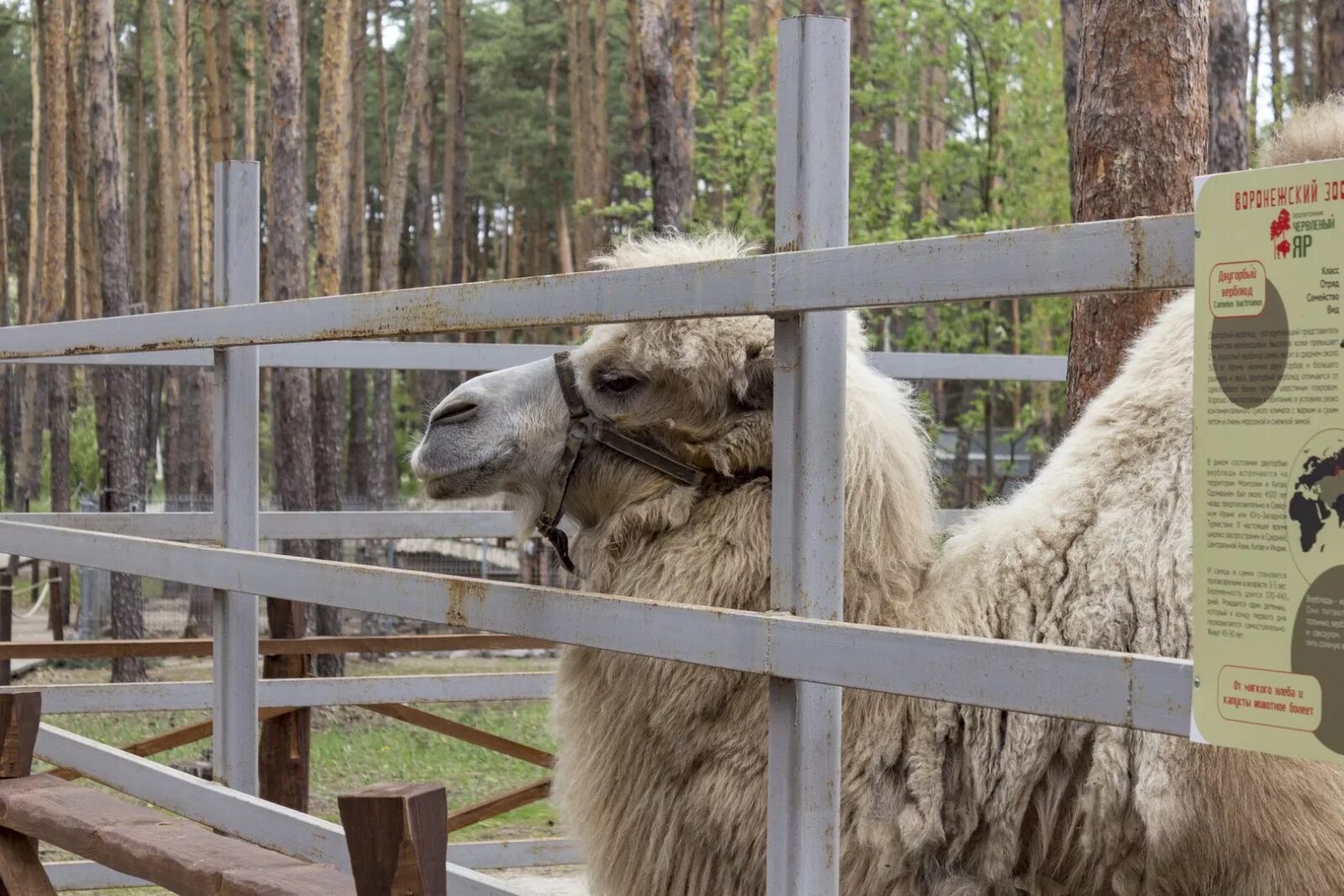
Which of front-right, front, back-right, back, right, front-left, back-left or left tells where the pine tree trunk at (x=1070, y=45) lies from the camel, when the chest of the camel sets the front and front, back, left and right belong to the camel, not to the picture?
right

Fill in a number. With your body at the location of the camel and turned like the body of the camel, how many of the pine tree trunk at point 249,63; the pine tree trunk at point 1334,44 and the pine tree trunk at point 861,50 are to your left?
0

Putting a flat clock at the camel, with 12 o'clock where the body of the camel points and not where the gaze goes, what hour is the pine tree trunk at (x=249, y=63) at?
The pine tree trunk is roughly at 2 o'clock from the camel.

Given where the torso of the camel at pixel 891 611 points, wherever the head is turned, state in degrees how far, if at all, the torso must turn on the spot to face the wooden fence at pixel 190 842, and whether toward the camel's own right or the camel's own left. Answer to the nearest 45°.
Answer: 0° — it already faces it

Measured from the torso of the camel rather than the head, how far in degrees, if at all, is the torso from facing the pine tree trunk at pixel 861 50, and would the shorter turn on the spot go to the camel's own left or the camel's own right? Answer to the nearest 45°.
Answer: approximately 90° to the camel's own right

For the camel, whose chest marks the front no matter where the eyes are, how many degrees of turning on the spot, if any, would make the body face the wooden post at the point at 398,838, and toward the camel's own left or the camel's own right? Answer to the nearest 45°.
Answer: approximately 45° to the camel's own left

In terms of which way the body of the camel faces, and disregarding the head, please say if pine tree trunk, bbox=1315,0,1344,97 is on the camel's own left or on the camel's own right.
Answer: on the camel's own right

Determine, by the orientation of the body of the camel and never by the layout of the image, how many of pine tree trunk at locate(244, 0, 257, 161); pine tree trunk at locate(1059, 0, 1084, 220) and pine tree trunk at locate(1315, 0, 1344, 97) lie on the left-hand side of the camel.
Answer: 0

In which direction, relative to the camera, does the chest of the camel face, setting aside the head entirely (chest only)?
to the viewer's left

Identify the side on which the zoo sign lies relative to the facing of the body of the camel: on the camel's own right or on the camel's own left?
on the camel's own left

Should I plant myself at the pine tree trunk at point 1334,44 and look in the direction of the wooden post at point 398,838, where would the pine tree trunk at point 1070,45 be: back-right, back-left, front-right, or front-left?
front-right
